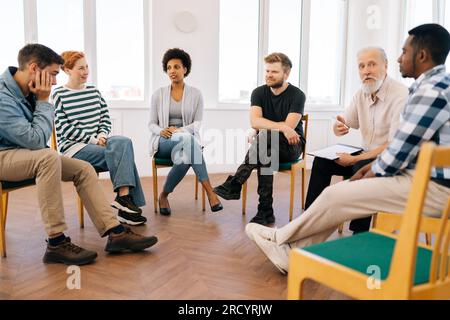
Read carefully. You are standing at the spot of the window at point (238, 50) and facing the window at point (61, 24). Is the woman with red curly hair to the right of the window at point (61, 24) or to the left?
left

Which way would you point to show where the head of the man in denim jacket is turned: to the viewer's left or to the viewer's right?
to the viewer's right

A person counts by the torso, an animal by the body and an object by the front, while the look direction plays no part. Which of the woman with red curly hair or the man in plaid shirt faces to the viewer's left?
the man in plaid shirt

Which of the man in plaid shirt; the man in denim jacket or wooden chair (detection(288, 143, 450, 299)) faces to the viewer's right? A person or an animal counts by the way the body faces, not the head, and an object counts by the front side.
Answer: the man in denim jacket

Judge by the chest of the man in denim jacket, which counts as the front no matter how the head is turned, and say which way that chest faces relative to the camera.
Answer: to the viewer's right

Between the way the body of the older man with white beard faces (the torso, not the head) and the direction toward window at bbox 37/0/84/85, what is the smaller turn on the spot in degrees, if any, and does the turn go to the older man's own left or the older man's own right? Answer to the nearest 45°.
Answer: approximately 90° to the older man's own right

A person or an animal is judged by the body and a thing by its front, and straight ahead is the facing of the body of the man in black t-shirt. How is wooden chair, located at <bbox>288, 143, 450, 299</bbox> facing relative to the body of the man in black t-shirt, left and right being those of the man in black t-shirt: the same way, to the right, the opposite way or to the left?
to the right

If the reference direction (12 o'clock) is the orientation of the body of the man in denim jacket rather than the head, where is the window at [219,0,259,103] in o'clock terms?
The window is roughly at 10 o'clock from the man in denim jacket.

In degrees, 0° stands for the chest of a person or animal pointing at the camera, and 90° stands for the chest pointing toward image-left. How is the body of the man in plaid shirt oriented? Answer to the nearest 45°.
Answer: approximately 90°

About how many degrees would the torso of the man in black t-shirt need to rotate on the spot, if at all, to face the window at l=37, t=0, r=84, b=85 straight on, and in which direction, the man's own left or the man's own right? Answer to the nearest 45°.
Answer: approximately 90° to the man's own right
